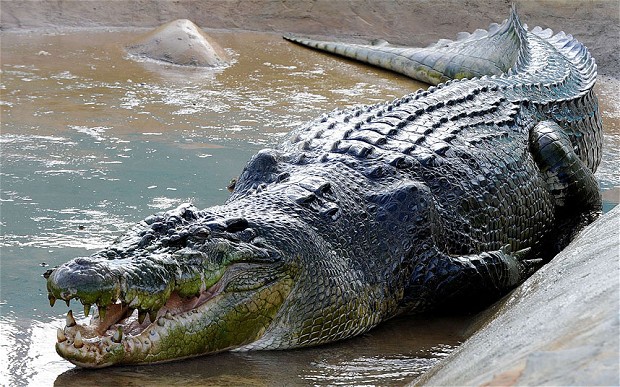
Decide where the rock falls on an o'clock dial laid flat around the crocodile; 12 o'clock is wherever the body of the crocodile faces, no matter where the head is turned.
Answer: The rock is roughly at 4 o'clock from the crocodile.

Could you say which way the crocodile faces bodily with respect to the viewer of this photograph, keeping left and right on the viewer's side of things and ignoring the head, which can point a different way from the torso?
facing the viewer and to the left of the viewer
